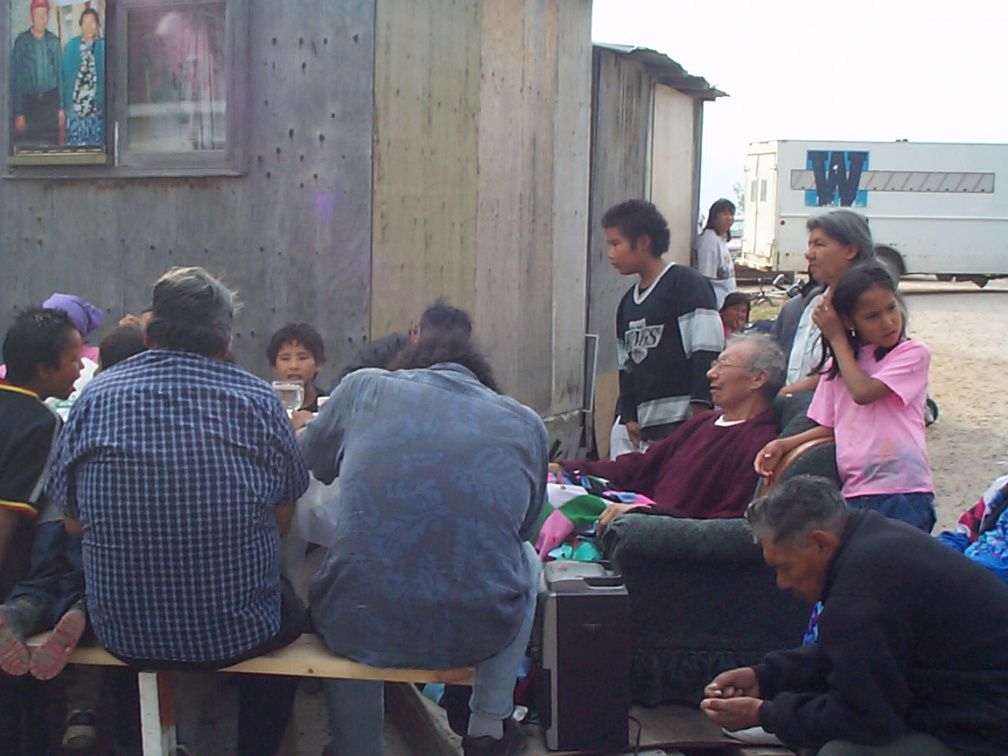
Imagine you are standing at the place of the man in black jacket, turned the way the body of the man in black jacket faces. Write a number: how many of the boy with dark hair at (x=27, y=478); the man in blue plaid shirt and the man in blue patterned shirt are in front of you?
3

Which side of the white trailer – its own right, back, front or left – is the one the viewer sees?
right

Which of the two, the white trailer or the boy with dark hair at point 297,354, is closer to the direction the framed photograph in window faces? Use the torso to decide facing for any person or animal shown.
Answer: the boy with dark hair

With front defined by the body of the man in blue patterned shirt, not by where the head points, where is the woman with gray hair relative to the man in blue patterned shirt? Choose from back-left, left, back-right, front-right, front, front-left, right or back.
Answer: front-right

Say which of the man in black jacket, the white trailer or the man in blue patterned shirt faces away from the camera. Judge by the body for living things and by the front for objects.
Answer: the man in blue patterned shirt

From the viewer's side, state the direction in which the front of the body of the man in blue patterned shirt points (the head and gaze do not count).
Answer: away from the camera

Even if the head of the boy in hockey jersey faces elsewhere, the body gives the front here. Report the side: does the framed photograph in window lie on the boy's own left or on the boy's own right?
on the boy's own right

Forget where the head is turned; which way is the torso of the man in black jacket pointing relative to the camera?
to the viewer's left

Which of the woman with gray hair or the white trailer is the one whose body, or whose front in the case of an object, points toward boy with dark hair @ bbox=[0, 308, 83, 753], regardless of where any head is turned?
the woman with gray hair

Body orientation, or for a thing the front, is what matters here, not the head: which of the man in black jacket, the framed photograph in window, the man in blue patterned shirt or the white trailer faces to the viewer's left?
the man in black jacket

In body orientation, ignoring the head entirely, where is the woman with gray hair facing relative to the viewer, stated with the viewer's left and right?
facing the viewer and to the left of the viewer

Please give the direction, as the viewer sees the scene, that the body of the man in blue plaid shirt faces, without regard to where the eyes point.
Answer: away from the camera

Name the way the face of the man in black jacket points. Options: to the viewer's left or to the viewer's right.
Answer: to the viewer's left

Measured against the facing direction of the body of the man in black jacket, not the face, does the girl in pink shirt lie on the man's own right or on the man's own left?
on the man's own right
